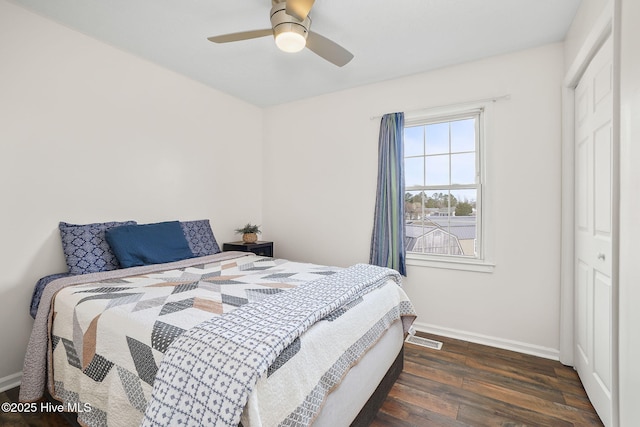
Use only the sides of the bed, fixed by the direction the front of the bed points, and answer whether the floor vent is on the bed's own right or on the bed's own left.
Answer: on the bed's own left

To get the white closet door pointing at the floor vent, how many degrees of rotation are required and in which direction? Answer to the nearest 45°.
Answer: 0° — it already faces it

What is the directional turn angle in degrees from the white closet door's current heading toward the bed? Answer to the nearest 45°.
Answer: approximately 45° to its left

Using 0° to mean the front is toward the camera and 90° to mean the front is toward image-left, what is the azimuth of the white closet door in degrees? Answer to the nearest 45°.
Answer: approximately 90°

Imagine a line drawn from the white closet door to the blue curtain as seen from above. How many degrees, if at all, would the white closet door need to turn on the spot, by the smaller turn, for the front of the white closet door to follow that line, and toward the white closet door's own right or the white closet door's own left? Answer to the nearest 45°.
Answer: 0° — it already faces it

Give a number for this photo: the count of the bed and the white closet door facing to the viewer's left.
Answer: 1

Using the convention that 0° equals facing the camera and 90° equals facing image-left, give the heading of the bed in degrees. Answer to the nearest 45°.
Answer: approximately 315°

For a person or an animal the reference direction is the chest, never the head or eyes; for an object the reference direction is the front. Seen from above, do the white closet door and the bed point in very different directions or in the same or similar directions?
very different directions
